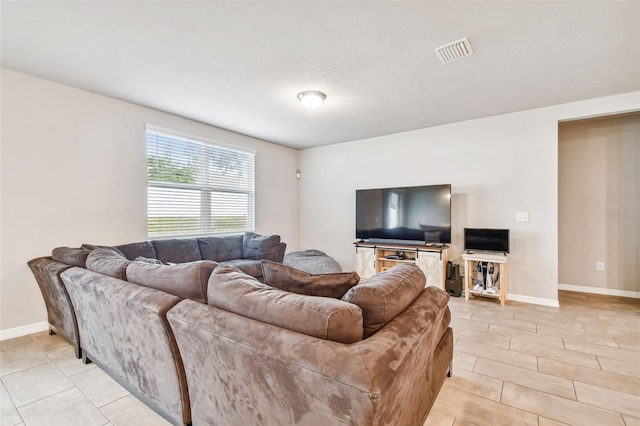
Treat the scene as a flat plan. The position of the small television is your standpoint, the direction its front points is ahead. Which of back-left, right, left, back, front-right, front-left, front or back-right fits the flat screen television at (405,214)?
right

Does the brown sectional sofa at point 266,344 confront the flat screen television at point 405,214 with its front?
yes

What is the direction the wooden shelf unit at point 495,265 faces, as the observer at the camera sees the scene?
facing the viewer

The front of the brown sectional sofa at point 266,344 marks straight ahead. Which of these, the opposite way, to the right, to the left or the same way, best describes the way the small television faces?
the opposite way

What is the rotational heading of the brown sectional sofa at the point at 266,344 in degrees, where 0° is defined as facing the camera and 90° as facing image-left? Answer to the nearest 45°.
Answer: approximately 225°

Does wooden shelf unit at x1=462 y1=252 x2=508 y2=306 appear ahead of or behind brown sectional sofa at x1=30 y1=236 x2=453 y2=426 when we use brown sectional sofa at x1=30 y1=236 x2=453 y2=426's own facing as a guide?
ahead

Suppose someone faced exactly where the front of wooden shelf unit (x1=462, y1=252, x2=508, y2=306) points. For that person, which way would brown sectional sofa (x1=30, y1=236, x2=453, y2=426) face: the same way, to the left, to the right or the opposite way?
the opposite way

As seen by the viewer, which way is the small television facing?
toward the camera
